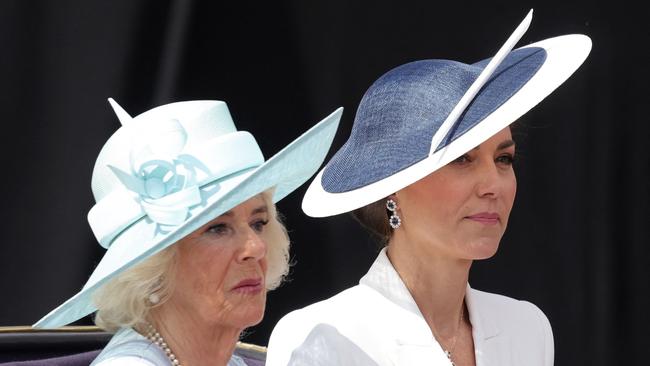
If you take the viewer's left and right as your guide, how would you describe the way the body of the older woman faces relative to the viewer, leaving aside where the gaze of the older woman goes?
facing the viewer and to the right of the viewer

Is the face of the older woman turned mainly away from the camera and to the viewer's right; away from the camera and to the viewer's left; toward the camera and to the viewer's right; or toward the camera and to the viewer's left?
toward the camera and to the viewer's right
